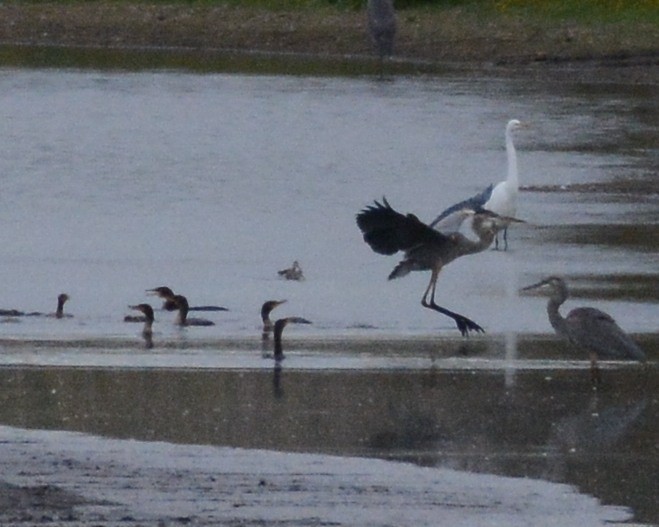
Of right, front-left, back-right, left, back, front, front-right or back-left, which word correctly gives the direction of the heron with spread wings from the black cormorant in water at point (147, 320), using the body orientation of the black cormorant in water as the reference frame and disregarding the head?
back

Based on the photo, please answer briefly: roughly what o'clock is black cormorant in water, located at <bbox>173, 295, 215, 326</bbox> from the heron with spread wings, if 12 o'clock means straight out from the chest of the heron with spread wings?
The black cormorant in water is roughly at 6 o'clock from the heron with spread wings.

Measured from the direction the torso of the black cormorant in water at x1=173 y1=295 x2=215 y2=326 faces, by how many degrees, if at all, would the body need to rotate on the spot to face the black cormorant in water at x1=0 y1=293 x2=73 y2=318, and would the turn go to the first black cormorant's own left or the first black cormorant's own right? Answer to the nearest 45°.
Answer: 0° — it already faces it

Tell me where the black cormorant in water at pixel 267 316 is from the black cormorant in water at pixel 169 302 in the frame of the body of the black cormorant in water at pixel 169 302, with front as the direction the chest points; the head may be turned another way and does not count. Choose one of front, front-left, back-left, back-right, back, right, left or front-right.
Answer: back-left

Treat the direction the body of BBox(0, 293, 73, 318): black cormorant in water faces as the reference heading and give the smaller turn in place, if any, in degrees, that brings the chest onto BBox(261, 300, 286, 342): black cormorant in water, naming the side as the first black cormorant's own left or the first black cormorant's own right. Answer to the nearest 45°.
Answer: approximately 45° to the first black cormorant's own right

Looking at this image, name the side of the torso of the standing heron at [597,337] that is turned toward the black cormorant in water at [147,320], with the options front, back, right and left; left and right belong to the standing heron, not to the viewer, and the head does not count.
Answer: front

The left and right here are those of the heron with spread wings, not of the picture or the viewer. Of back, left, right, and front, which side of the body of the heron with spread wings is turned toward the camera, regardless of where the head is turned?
right

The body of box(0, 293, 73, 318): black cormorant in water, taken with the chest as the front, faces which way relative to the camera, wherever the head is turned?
to the viewer's right

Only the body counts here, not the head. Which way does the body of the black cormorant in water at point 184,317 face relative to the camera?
to the viewer's left

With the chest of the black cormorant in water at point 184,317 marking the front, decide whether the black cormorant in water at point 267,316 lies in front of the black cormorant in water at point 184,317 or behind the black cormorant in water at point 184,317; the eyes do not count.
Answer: behind

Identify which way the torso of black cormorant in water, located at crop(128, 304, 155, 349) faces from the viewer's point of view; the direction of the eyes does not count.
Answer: to the viewer's left

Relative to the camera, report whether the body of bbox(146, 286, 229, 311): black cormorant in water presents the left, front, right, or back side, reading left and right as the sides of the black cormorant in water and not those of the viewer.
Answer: left

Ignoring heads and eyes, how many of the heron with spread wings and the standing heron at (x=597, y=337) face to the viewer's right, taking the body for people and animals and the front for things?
1

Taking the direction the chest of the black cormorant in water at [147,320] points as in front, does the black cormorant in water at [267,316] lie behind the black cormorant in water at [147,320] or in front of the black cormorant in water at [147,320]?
behind

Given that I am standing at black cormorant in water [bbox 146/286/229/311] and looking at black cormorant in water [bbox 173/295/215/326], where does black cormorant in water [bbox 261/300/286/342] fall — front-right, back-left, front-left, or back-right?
front-left

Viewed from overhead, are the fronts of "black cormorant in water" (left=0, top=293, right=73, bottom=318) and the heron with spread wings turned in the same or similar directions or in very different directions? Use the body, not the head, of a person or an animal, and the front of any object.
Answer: same or similar directions

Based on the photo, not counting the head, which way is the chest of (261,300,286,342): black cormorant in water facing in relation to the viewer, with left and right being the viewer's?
facing to the right of the viewer

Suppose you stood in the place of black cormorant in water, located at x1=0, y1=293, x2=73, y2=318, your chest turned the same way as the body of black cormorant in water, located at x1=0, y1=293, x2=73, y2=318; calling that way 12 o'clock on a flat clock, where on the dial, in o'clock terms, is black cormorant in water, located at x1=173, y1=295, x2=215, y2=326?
black cormorant in water, located at x1=173, y1=295, x2=215, y2=326 is roughly at 1 o'clock from black cormorant in water, located at x1=0, y1=293, x2=73, y2=318.
